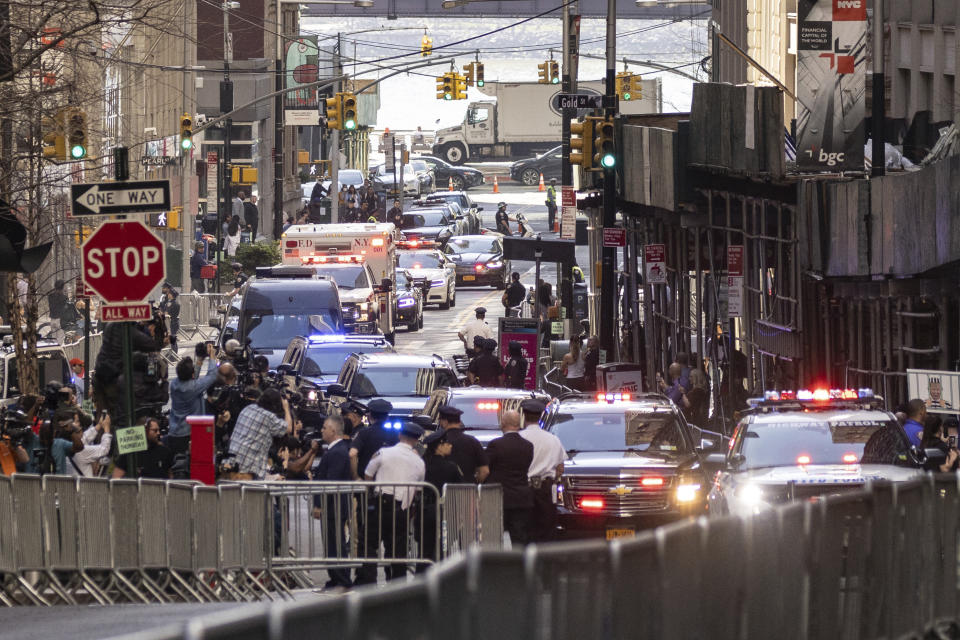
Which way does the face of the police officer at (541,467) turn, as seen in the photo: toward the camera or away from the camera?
away from the camera

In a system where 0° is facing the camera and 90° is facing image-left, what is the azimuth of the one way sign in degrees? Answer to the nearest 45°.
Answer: approximately 0°

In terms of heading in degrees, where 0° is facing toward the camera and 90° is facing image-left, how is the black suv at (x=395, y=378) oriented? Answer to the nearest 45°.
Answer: approximately 45°

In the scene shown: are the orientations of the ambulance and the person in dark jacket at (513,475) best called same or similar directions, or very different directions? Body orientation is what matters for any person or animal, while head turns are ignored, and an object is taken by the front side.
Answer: very different directions

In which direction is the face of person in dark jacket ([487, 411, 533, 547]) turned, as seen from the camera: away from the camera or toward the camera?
away from the camera

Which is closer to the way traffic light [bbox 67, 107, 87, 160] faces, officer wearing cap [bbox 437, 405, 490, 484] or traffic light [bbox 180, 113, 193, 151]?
the officer wearing cap

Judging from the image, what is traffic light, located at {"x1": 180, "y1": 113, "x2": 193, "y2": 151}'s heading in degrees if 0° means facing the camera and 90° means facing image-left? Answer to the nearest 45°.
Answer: approximately 0°

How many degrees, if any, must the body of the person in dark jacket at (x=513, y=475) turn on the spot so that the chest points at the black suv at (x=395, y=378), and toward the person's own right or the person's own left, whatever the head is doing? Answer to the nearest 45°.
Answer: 0° — they already face it

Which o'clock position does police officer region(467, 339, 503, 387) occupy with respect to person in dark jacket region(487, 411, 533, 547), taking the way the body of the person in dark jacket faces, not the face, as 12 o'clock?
The police officer is roughly at 12 o'clock from the person in dark jacket.
